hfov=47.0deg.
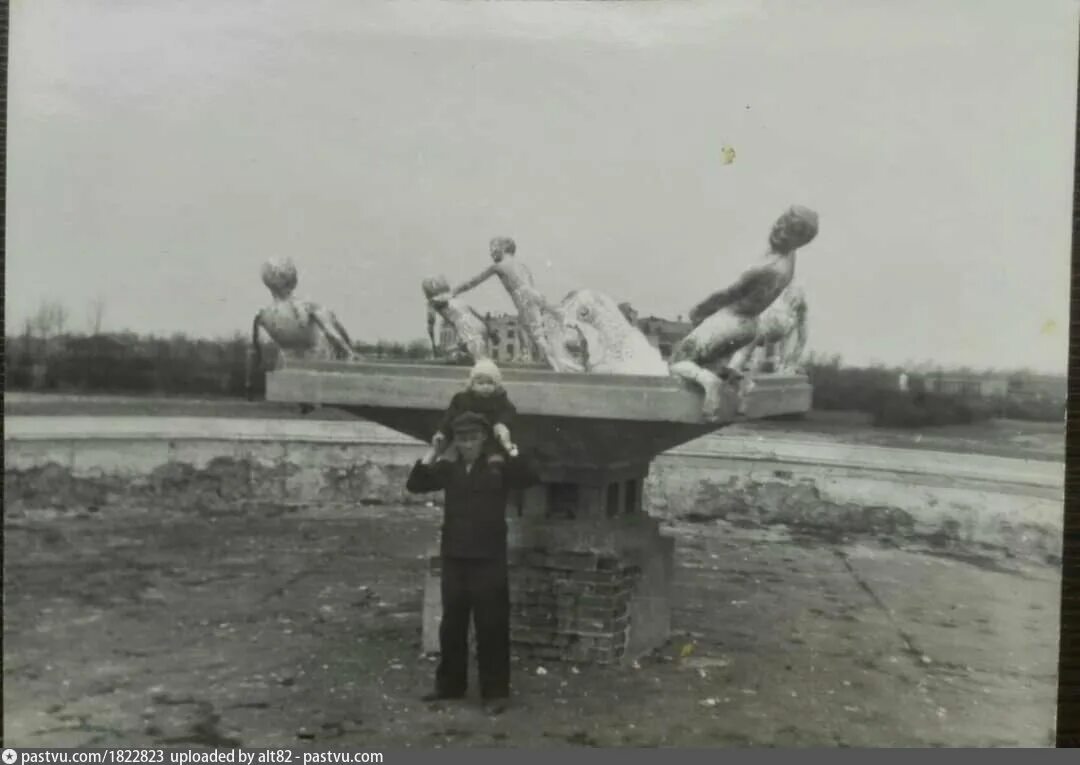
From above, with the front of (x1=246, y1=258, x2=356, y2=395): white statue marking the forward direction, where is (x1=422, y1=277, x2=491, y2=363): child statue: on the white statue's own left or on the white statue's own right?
on the white statue's own right

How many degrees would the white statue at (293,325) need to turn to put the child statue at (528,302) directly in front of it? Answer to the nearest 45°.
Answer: approximately 90° to its right

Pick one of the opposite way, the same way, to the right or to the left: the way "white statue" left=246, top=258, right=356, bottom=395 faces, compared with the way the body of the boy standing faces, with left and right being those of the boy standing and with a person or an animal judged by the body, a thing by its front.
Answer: the opposite way

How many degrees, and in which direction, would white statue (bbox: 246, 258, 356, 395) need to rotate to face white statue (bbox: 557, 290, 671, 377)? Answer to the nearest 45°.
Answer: approximately 90° to its right

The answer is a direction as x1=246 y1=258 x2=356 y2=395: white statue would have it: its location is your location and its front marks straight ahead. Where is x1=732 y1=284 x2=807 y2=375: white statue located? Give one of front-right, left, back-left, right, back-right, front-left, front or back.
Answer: right

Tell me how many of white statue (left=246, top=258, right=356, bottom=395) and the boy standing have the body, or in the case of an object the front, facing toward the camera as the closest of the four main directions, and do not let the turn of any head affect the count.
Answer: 1

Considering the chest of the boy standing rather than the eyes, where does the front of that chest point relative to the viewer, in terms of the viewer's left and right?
facing the viewer

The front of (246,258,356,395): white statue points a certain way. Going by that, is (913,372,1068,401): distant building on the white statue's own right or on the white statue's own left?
on the white statue's own right

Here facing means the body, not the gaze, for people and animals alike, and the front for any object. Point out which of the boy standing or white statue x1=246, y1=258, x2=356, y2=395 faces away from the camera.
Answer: the white statue

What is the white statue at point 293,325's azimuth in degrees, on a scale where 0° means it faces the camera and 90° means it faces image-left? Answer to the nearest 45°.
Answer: approximately 180°
